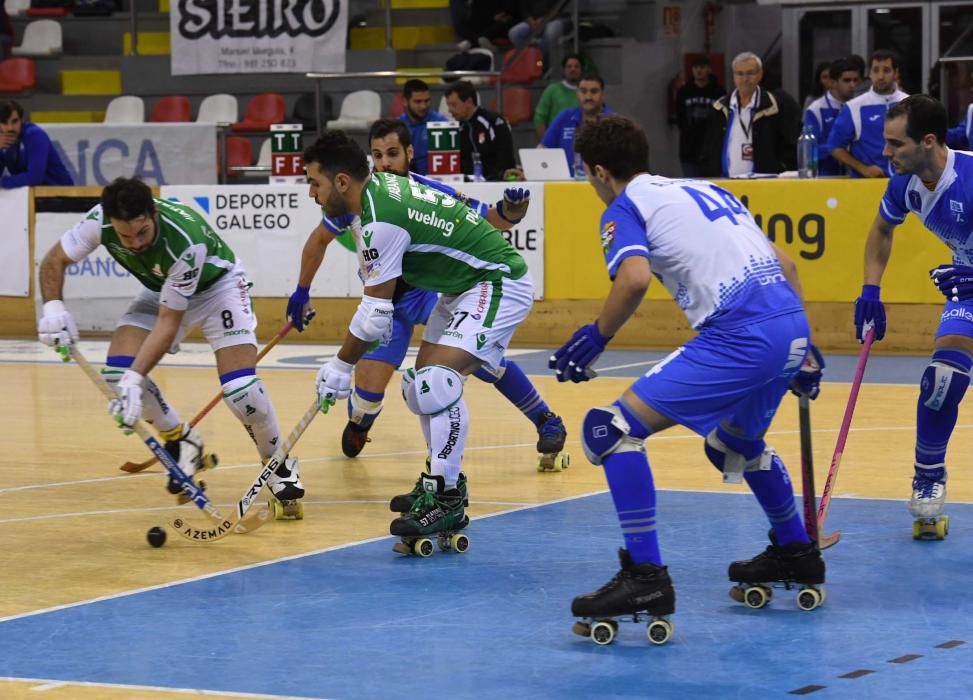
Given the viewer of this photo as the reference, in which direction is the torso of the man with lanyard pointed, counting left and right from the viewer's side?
facing the viewer

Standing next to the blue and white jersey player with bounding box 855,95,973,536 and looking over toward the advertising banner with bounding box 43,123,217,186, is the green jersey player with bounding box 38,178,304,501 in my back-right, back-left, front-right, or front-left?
front-left

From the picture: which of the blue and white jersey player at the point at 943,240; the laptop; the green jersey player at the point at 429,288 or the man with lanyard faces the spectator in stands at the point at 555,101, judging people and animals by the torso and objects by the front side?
the laptop

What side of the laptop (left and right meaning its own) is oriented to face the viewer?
back

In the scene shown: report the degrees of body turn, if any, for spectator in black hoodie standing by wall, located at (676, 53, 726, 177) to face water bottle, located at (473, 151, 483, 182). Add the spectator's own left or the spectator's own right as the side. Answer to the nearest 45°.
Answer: approximately 45° to the spectator's own right

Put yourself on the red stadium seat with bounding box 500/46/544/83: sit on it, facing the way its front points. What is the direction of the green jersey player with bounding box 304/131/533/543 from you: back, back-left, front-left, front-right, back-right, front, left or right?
front-left

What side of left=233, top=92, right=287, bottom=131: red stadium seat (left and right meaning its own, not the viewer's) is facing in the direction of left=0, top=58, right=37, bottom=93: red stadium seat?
right

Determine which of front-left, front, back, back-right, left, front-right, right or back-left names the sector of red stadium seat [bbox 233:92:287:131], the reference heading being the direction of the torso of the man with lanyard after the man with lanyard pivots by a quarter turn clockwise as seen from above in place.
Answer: front-right

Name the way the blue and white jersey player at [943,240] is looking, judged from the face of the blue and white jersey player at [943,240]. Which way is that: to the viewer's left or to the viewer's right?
to the viewer's left

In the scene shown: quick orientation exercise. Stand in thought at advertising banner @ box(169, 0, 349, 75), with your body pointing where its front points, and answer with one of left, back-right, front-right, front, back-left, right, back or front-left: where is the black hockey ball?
front

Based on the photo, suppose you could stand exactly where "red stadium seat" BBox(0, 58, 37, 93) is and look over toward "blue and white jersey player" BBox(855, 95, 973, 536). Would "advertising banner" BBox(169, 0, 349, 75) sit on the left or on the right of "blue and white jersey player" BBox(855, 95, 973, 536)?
left

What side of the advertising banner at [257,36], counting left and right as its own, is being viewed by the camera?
front

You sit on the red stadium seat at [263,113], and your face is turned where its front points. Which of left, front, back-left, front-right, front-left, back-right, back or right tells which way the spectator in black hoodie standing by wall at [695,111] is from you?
left

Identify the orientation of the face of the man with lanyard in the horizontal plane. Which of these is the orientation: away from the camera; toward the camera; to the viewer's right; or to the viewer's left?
toward the camera

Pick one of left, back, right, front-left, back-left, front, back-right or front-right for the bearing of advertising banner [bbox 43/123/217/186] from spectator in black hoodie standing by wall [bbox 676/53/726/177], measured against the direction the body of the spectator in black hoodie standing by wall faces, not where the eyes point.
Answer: right

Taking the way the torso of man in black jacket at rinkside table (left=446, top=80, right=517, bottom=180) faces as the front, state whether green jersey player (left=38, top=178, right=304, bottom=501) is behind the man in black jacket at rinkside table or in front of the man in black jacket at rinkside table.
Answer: in front

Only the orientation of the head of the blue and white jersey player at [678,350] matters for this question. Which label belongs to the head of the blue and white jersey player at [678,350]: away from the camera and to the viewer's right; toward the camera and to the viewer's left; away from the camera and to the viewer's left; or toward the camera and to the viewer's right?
away from the camera and to the viewer's left

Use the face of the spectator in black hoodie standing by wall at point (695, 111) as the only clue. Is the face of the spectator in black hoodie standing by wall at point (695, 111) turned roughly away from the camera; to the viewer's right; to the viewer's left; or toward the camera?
toward the camera

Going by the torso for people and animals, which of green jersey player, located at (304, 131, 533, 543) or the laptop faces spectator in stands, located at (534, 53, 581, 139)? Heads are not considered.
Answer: the laptop
